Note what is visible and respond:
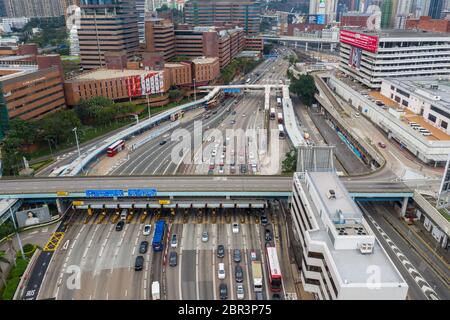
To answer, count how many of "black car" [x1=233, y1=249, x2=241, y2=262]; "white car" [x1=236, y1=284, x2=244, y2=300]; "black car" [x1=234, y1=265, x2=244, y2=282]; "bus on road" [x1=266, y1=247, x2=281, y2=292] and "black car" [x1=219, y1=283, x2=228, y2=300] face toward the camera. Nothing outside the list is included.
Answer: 5

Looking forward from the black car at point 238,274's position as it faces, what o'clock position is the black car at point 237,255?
the black car at point 237,255 is roughly at 6 o'clock from the black car at point 238,274.

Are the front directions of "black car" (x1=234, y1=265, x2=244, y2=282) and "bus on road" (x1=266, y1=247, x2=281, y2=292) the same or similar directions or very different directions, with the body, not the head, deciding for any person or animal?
same or similar directions

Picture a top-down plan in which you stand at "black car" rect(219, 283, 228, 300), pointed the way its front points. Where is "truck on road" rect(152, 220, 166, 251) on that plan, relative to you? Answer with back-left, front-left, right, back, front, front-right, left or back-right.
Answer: back-right

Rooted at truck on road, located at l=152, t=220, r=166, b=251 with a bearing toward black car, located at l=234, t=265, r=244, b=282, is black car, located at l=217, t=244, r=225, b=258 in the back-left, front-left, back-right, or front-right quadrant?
front-left

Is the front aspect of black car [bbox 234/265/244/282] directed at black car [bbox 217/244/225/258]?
no

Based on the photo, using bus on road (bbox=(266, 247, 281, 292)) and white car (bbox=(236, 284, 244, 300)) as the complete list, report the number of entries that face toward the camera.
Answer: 2

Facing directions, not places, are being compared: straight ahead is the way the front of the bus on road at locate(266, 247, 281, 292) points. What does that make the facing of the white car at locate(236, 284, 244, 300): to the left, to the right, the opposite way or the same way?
the same way

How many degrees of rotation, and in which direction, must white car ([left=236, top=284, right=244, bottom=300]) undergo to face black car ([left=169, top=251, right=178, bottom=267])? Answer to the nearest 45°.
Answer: approximately 135° to its right

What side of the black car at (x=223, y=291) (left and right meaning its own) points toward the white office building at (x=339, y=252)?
left

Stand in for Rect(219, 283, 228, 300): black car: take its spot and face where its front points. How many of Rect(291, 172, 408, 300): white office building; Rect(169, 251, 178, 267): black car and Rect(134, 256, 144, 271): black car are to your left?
1

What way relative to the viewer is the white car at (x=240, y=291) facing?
toward the camera

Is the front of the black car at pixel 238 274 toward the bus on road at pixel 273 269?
no

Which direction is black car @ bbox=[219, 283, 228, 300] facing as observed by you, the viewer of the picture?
facing the viewer

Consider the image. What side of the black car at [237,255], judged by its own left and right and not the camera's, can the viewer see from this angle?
front
